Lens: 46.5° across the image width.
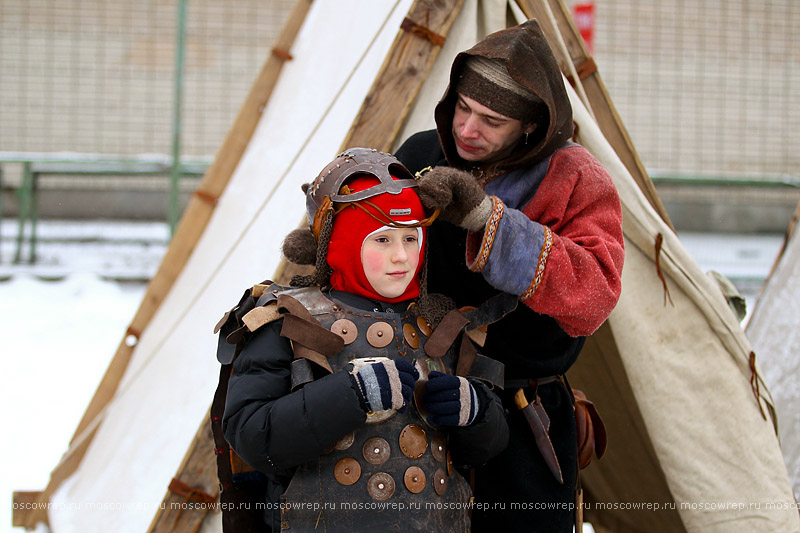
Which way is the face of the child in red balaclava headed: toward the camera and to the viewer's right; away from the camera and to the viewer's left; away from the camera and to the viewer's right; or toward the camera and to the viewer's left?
toward the camera and to the viewer's right

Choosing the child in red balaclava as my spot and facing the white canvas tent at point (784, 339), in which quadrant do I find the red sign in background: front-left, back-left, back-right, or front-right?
front-left

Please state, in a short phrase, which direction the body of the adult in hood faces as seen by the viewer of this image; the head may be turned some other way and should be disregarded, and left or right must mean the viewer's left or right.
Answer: facing the viewer and to the left of the viewer

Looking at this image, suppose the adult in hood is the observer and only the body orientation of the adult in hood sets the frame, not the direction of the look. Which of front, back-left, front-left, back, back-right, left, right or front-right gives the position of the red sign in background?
back-right

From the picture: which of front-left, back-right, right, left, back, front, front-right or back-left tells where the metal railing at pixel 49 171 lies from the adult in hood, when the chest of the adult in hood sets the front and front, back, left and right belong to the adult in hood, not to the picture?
right

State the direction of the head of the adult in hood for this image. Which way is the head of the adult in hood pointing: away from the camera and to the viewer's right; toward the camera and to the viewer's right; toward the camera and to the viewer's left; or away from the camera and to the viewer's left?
toward the camera and to the viewer's left

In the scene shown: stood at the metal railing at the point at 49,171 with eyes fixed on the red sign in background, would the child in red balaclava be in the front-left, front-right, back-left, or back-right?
front-right
